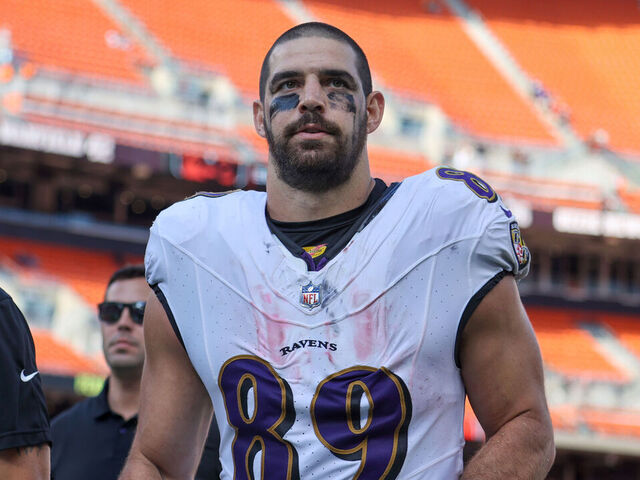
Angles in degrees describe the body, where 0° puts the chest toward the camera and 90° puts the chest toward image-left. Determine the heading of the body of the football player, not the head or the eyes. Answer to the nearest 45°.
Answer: approximately 0°

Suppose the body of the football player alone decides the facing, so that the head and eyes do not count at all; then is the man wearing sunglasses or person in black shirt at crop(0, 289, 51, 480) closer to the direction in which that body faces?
the person in black shirt

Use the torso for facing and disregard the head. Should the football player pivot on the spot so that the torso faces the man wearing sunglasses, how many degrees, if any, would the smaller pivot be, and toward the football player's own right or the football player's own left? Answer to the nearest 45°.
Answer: approximately 135° to the football player's own right

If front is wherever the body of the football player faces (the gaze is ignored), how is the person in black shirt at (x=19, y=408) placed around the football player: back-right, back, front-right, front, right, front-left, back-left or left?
right
